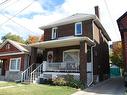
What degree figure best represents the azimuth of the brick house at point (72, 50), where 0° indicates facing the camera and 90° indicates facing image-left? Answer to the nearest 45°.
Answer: approximately 45°

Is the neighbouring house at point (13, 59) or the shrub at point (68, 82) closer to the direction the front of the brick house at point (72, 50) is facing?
the shrub

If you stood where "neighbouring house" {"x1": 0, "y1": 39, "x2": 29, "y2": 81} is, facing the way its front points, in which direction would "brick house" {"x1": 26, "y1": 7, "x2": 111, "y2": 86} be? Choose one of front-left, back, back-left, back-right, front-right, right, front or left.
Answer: left

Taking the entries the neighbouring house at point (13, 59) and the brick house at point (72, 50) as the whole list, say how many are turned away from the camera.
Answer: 0

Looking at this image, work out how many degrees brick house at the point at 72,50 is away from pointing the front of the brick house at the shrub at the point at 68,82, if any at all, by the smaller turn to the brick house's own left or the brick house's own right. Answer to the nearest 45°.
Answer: approximately 45° to the brick house's own left

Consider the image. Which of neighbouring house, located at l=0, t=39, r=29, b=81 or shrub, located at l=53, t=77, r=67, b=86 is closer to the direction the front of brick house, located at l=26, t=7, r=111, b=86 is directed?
the shrub

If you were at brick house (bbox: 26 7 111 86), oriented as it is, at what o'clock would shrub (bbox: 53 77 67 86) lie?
The shrub is roughly at 11 o'clock from the brick house.

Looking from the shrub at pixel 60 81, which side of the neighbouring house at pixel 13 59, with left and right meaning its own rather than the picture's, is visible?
left

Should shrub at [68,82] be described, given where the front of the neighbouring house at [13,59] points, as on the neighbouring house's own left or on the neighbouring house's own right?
on the neighbouring house's own left

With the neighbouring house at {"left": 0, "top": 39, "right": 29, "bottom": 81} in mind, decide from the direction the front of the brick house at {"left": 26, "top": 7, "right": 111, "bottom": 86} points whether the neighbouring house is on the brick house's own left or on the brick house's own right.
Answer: on the brick house's own right
